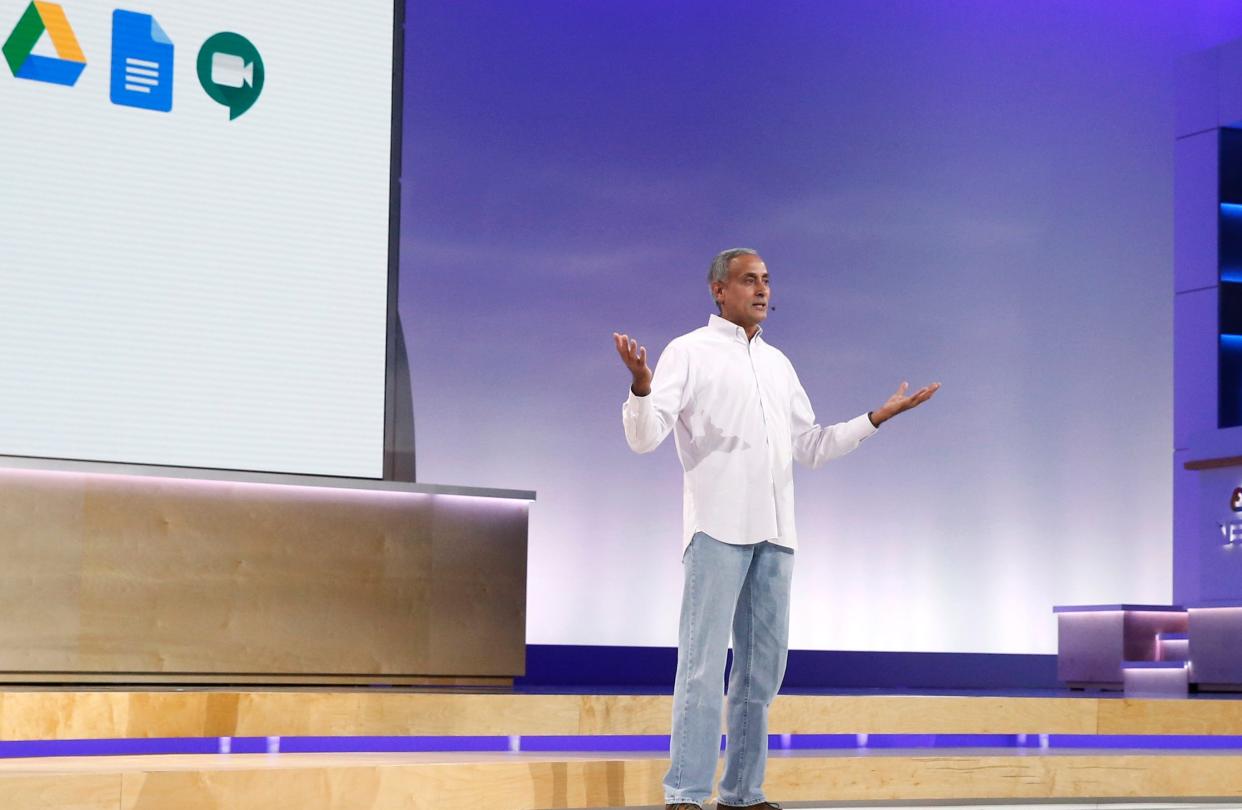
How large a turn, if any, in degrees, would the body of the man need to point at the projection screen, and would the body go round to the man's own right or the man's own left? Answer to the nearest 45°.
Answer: approximately 180°

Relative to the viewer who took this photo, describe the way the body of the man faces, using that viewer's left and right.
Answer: facing the viewer and to the right of the viewer

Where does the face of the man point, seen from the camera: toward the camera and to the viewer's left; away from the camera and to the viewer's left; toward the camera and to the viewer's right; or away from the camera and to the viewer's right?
toward the camera and to the viewer's right

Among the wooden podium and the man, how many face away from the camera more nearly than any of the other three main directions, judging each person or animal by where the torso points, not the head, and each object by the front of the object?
0

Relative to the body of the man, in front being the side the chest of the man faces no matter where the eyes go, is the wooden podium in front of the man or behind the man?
behind

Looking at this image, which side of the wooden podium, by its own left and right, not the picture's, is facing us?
front
